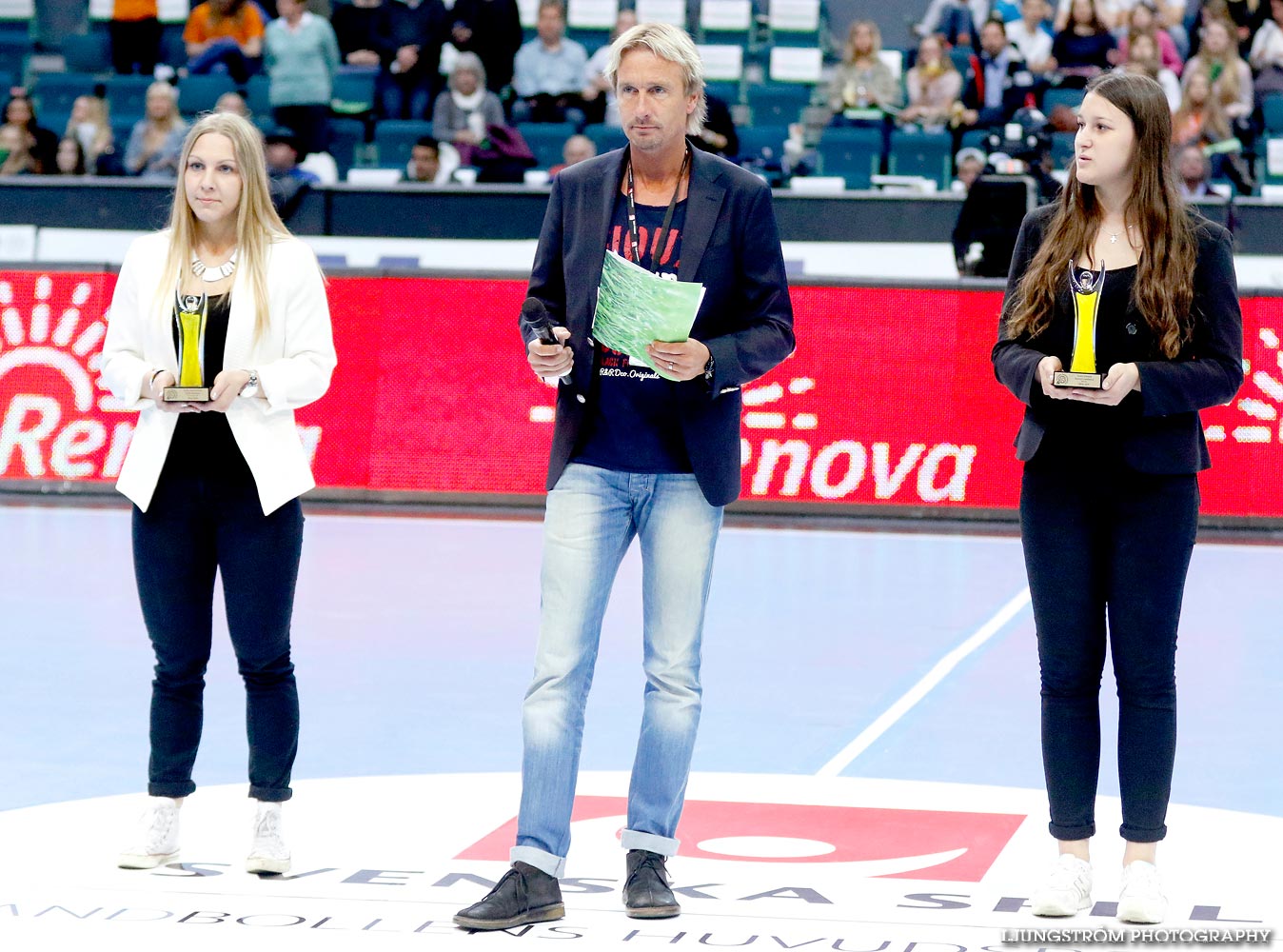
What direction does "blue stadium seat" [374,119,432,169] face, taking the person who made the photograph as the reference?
facing the viewer

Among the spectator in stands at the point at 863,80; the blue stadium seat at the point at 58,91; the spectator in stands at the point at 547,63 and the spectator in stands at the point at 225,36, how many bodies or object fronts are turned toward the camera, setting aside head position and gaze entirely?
4

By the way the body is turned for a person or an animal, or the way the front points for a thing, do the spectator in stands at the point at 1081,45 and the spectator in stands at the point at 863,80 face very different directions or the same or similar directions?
same or similar directions

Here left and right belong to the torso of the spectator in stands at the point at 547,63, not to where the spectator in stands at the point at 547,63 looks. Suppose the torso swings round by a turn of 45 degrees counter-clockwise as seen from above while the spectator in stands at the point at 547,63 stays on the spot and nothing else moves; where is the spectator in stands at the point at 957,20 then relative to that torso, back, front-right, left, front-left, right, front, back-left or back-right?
front-left

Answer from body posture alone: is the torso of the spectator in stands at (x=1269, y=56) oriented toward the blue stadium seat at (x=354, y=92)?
no

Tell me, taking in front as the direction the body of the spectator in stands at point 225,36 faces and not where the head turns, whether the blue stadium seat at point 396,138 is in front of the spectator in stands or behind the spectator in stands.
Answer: in front

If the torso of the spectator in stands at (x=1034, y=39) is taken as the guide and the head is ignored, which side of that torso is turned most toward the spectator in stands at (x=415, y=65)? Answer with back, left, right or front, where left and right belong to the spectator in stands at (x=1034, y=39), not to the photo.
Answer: right

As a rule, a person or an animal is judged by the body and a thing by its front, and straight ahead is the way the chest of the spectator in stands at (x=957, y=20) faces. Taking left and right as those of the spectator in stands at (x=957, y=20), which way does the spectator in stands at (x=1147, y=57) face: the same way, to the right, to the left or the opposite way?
the same way

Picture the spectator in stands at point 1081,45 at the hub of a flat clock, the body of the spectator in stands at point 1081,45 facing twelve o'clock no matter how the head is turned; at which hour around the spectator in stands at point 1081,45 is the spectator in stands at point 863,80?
the spectator in stands at point 863,80 is roughly at 3 o'clock from the spectator in stands at point 1081,45.

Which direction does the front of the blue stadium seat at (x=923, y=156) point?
toward the camera

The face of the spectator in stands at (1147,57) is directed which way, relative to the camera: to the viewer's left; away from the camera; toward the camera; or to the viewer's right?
toward the camera

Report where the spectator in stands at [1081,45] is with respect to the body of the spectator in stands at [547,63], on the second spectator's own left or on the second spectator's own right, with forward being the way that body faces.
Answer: on the second spectator's own left

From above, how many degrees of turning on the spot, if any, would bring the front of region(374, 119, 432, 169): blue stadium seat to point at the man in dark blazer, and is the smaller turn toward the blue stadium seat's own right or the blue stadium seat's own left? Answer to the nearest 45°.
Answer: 0° — it already faces them

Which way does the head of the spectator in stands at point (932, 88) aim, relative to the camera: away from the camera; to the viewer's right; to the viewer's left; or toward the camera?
toward the camera

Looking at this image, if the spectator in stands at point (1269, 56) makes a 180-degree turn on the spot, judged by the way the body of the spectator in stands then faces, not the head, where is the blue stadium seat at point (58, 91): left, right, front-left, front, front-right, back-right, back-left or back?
left

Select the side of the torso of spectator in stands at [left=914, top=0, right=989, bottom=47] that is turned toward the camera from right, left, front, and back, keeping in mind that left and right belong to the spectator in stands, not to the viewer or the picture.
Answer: front

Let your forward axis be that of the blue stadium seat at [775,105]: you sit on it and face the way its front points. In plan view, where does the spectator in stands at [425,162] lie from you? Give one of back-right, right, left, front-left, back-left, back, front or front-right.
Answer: front-right
